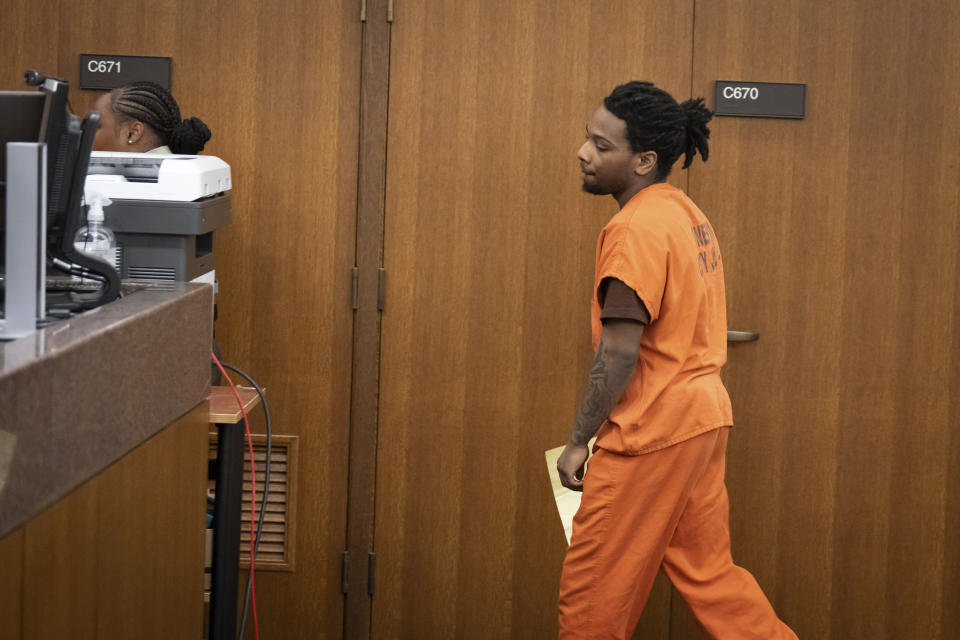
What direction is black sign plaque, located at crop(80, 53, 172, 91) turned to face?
toward the camera

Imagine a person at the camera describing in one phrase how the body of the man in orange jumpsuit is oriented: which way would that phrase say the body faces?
to the viewer's left

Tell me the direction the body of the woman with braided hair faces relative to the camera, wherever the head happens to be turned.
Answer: to the viewer's left

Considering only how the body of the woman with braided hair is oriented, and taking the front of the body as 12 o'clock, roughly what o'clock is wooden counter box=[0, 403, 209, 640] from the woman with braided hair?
The wooden counter is roughly at 9 o'clock from the woman with braided hair.

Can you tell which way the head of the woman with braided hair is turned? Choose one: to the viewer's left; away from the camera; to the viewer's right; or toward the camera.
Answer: to the viewer's left

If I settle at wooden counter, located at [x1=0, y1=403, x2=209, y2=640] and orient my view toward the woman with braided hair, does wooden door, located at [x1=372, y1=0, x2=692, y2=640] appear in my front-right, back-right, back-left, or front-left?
front-right

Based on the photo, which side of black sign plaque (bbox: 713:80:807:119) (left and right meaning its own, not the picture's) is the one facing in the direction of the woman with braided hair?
right

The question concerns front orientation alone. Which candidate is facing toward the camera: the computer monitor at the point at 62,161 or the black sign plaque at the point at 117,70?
the black sign plaque

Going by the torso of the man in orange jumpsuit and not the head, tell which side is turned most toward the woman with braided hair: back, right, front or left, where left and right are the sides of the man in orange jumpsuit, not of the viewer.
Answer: front

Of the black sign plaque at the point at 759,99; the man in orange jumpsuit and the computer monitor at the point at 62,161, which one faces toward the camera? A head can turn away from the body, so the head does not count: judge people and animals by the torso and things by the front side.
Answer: the black sign plaque

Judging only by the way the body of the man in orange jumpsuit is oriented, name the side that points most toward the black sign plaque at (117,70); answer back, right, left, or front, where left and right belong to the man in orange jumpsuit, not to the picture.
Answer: front
